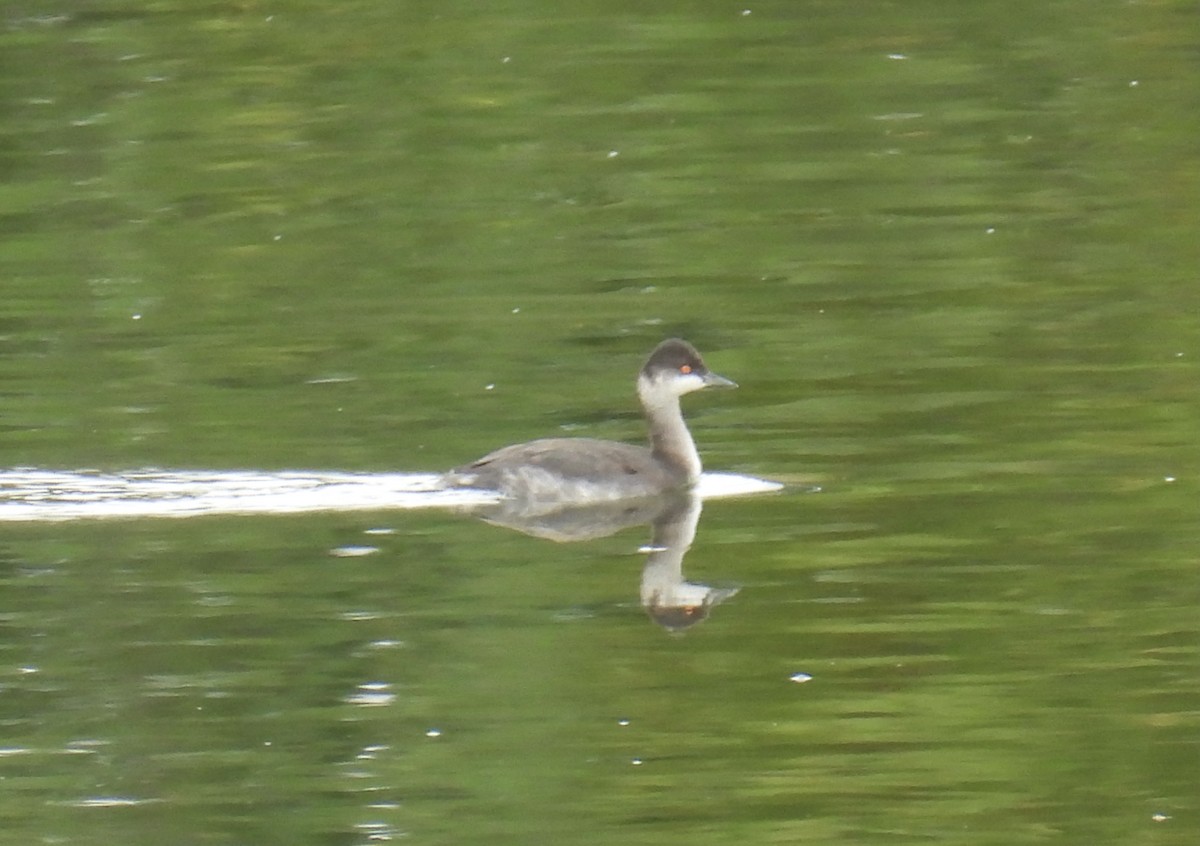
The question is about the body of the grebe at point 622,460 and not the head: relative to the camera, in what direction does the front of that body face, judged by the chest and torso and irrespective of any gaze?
to the viewer's right
